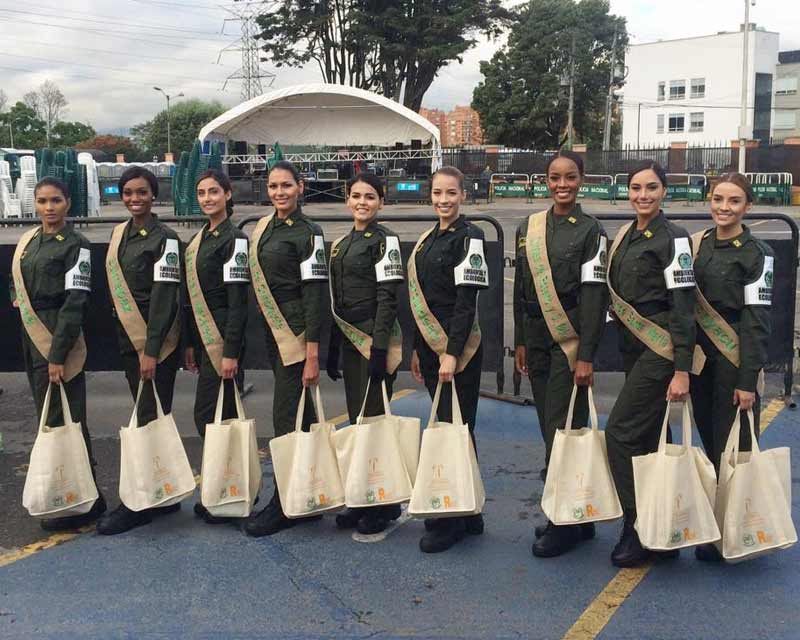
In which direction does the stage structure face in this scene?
toward the camera

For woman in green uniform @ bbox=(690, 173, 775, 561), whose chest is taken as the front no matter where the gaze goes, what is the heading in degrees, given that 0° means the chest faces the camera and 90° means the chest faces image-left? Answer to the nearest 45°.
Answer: approximately 45°

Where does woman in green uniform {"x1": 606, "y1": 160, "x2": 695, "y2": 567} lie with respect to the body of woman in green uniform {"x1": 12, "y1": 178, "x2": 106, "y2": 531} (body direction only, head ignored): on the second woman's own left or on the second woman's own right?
on the second woman's own left

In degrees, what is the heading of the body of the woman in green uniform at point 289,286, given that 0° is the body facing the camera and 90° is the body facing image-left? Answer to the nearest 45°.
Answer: approximately 45°

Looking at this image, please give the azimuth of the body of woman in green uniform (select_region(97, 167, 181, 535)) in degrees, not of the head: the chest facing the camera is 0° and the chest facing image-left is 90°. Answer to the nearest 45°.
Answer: approximately 45°

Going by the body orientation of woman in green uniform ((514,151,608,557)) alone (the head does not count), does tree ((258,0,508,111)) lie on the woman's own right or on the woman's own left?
on the woman's own right

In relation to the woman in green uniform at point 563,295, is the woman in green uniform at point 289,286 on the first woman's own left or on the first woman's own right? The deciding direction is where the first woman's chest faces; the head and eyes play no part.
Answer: on the first woman's own right

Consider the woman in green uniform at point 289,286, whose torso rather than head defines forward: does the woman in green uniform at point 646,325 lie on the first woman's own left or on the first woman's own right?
on the first woman's own left

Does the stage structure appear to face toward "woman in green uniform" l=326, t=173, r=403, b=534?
yes

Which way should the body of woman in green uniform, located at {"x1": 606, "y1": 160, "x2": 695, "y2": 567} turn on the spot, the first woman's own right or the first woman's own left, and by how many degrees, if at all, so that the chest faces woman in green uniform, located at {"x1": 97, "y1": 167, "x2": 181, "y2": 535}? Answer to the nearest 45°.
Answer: approximately 45° to the first woman's own right

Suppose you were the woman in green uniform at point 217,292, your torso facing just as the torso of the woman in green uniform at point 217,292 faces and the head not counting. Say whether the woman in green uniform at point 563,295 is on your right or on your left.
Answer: on your left
